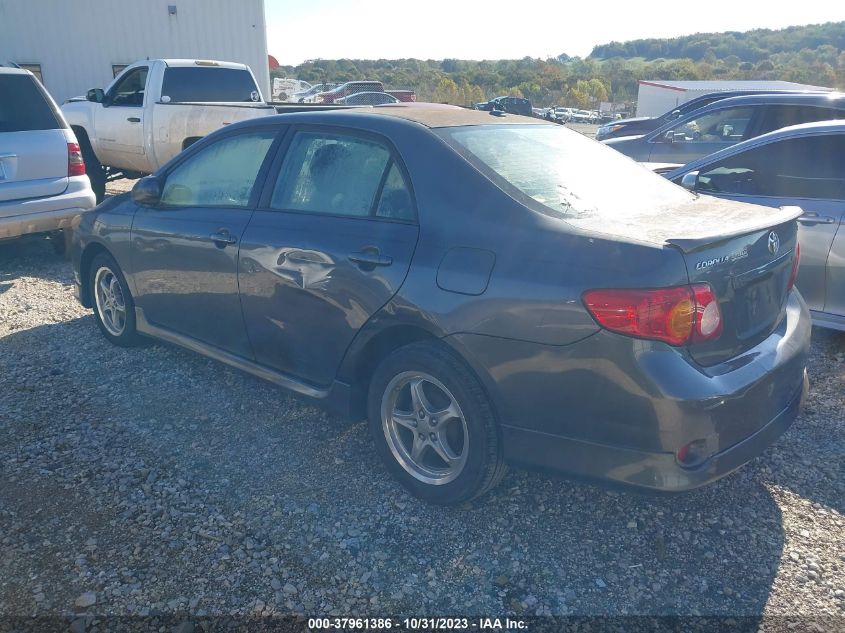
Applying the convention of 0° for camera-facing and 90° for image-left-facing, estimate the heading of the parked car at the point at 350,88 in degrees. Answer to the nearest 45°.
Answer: approximately 90°

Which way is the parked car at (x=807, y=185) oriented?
to the viewer's left

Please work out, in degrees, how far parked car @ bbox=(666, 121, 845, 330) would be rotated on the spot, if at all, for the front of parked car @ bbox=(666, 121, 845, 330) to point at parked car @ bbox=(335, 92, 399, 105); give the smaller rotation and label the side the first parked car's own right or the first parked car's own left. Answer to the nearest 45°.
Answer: approximately 45° to the first parked car's own right

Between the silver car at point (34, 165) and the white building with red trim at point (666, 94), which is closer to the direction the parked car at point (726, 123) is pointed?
the silver car

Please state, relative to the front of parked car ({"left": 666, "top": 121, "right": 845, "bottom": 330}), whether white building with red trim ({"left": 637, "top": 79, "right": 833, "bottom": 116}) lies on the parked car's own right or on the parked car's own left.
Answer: on the parked car's own right

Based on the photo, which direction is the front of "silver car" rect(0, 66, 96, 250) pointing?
away from the camera

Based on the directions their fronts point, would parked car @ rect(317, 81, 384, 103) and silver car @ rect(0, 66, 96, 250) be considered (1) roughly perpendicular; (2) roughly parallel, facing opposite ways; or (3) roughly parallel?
roughly perpendicular

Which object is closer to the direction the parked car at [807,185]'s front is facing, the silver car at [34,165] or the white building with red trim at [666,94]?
the silver car

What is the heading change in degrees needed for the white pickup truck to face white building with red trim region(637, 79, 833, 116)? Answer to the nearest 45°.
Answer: approximately 90° to its right

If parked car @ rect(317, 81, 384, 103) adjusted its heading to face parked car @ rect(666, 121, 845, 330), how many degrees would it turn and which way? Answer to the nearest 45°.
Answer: approximately 90° to its left

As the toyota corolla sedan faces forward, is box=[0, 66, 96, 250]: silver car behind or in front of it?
in front

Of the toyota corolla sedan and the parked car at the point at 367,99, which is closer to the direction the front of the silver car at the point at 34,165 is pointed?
the parked car
